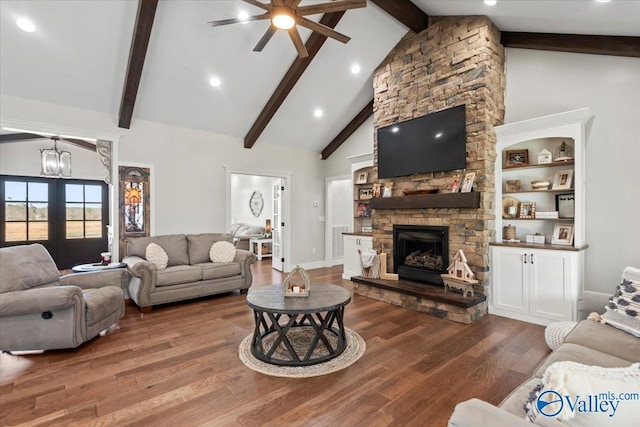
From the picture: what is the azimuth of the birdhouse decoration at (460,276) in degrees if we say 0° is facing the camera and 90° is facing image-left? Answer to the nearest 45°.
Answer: approximately 45°

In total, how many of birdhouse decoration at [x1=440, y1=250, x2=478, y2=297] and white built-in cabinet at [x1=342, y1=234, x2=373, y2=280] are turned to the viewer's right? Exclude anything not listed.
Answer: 0

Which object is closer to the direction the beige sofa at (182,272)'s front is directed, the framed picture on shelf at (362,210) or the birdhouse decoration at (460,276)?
the birdhouse decoration

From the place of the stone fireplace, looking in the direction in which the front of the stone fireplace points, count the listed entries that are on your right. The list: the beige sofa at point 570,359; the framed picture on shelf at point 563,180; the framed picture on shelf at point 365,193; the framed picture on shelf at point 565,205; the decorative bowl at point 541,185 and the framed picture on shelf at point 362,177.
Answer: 2

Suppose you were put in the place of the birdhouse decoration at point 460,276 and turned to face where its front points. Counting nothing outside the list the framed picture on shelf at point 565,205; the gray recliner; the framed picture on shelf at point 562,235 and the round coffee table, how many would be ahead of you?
2

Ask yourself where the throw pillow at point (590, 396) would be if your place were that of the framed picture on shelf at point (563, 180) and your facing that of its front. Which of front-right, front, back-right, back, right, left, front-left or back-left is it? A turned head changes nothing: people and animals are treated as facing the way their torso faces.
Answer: front-left

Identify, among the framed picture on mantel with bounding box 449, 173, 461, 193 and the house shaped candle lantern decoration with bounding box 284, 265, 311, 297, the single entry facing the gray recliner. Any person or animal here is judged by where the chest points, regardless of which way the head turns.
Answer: the framed picture on mantel

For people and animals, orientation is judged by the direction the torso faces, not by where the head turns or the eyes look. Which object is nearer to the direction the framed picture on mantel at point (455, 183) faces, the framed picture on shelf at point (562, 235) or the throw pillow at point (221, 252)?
the throw pillow

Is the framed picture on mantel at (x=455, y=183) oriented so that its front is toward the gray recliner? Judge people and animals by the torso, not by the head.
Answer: yes

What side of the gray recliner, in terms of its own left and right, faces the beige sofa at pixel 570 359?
front

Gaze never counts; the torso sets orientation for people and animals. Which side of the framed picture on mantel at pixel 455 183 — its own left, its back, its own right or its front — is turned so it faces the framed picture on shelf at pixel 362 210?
right

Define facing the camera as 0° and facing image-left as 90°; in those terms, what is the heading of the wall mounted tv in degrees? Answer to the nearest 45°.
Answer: approximately 45°

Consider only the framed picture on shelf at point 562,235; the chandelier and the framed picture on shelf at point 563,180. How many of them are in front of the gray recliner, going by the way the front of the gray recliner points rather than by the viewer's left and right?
2

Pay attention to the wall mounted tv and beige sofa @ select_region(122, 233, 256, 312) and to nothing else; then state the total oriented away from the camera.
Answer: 0

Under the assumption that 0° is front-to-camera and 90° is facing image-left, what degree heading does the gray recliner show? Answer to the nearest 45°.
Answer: approximately 315°

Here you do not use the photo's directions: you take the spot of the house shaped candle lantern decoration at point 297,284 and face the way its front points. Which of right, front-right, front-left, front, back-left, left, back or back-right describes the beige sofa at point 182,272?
back-right
